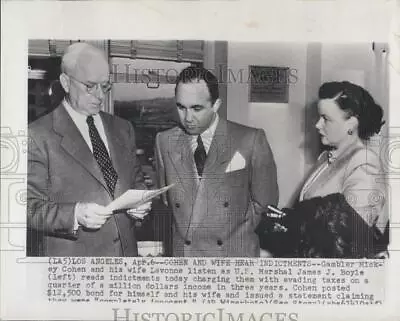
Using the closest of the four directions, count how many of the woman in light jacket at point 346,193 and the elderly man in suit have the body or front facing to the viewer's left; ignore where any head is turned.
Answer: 1

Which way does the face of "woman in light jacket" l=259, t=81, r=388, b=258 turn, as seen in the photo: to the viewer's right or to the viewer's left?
to the viewer's left

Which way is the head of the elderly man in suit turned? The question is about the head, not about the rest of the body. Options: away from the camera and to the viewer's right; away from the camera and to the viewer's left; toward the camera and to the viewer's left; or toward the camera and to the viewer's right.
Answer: toward the camera and to the viewer's right

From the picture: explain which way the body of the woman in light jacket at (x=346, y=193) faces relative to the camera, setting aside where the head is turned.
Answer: to the viewer's left

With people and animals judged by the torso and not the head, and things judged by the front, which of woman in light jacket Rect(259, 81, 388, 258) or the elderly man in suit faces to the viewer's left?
the woman in light jacket
